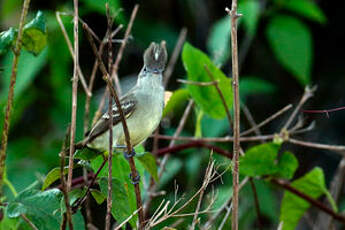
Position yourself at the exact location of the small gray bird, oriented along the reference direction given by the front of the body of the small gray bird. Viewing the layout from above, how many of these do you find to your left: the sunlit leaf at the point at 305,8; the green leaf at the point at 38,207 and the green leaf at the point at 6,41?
1

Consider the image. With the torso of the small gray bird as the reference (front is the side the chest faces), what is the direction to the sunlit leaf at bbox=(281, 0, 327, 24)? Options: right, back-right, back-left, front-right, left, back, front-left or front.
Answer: left

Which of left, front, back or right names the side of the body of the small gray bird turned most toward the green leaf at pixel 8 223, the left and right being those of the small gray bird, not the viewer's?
right

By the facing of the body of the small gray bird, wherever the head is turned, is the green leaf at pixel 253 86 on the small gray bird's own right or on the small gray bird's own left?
on the small gray bird's own left

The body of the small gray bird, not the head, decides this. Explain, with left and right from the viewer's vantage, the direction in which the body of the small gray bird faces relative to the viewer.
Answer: facing the viewer and to the right of the viewer

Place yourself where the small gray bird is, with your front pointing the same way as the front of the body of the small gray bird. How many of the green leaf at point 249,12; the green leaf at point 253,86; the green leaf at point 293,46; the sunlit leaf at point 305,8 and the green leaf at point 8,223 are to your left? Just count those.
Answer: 4

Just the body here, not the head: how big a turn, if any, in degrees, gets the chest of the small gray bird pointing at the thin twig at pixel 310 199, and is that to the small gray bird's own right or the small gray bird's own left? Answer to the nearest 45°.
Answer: approximately 45° to the small gray bird's own left
